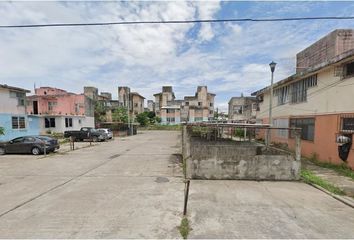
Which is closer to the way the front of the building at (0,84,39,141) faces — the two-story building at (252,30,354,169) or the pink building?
the two-story building

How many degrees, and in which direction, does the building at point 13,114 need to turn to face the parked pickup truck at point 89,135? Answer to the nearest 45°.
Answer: approximately 45° to its left

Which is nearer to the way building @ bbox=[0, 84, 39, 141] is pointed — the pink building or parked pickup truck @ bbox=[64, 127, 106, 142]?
the parked pickup truck

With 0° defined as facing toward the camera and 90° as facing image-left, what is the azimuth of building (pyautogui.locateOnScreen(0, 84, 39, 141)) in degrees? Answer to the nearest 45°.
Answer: approximately 315°

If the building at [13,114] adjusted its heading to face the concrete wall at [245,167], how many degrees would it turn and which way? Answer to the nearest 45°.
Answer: approximately 45° to its right

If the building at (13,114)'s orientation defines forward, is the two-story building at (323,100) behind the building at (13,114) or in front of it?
in front

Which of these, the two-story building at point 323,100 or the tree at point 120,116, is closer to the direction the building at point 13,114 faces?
the two-story building

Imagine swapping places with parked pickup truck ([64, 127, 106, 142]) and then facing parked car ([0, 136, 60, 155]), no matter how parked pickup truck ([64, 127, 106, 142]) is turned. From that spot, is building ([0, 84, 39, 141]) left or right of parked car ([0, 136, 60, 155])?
right

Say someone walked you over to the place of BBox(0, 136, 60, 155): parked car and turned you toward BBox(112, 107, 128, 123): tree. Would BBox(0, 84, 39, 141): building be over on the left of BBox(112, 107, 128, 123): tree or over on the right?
left

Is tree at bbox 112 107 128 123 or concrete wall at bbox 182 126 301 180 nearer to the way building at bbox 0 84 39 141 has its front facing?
the concrete wall

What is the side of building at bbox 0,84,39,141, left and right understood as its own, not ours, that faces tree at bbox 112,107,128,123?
left
